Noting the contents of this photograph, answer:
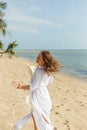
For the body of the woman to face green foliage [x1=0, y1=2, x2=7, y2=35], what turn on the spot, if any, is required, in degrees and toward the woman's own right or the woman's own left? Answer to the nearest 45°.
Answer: approximately 90° to the woman's own right

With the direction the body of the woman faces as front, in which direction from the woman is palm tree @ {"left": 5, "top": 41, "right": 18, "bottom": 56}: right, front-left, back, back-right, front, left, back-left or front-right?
right

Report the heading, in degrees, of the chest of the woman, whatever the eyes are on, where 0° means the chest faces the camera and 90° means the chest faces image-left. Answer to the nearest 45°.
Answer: approximately 90°
